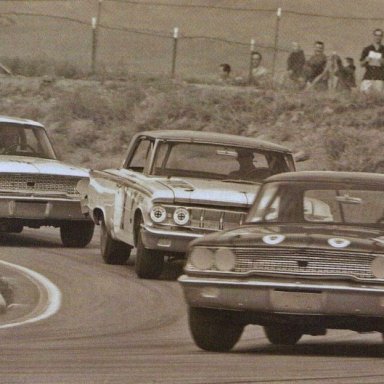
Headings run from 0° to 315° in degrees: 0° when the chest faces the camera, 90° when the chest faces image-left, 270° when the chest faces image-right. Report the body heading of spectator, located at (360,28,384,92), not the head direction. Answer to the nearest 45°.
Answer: approximately 0°

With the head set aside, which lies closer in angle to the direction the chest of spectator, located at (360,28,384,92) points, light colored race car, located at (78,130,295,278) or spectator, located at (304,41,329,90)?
the light colored race car

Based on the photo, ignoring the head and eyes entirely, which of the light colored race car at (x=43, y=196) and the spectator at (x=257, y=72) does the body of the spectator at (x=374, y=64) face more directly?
the light colored race car

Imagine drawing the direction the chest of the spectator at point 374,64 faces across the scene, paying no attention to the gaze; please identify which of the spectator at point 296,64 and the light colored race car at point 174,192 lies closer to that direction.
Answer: the light colored race car

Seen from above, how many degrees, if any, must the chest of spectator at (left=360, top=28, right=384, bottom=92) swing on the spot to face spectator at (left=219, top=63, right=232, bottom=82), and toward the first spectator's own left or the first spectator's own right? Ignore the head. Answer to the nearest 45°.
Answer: approximately 135° to the first spectator's own right

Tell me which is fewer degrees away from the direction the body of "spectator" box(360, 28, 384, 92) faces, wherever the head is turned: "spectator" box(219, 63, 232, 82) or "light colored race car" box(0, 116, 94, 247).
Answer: the light colored race car

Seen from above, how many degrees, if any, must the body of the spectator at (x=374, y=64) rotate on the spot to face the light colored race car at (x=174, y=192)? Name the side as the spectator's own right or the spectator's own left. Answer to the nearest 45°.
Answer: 0° — they already face it

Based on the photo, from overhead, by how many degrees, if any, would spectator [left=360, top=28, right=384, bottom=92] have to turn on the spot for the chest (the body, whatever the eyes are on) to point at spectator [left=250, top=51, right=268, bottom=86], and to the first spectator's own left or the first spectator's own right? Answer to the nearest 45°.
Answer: approximately 135° to the first spectator's own right
